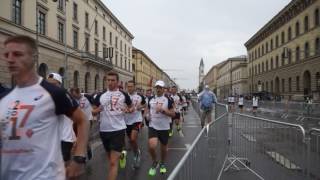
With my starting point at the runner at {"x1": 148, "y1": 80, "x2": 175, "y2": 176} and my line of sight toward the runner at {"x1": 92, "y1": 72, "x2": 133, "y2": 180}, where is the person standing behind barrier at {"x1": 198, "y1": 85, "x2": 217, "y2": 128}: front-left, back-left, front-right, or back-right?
back-right

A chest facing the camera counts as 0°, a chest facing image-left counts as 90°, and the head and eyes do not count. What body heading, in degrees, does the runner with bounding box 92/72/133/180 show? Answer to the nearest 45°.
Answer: approximately 0°

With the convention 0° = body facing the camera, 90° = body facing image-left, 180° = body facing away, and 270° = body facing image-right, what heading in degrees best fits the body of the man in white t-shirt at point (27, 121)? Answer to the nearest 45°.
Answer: approximately 45°

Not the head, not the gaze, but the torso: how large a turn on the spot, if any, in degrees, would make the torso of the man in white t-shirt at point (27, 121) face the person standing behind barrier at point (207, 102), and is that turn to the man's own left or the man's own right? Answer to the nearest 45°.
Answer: approximately 180°

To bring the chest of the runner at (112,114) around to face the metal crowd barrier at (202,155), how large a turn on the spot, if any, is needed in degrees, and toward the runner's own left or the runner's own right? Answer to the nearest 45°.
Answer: approximately 45° to the runner's own left

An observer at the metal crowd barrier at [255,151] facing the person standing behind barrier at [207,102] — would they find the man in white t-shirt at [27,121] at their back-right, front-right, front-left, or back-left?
back-left
